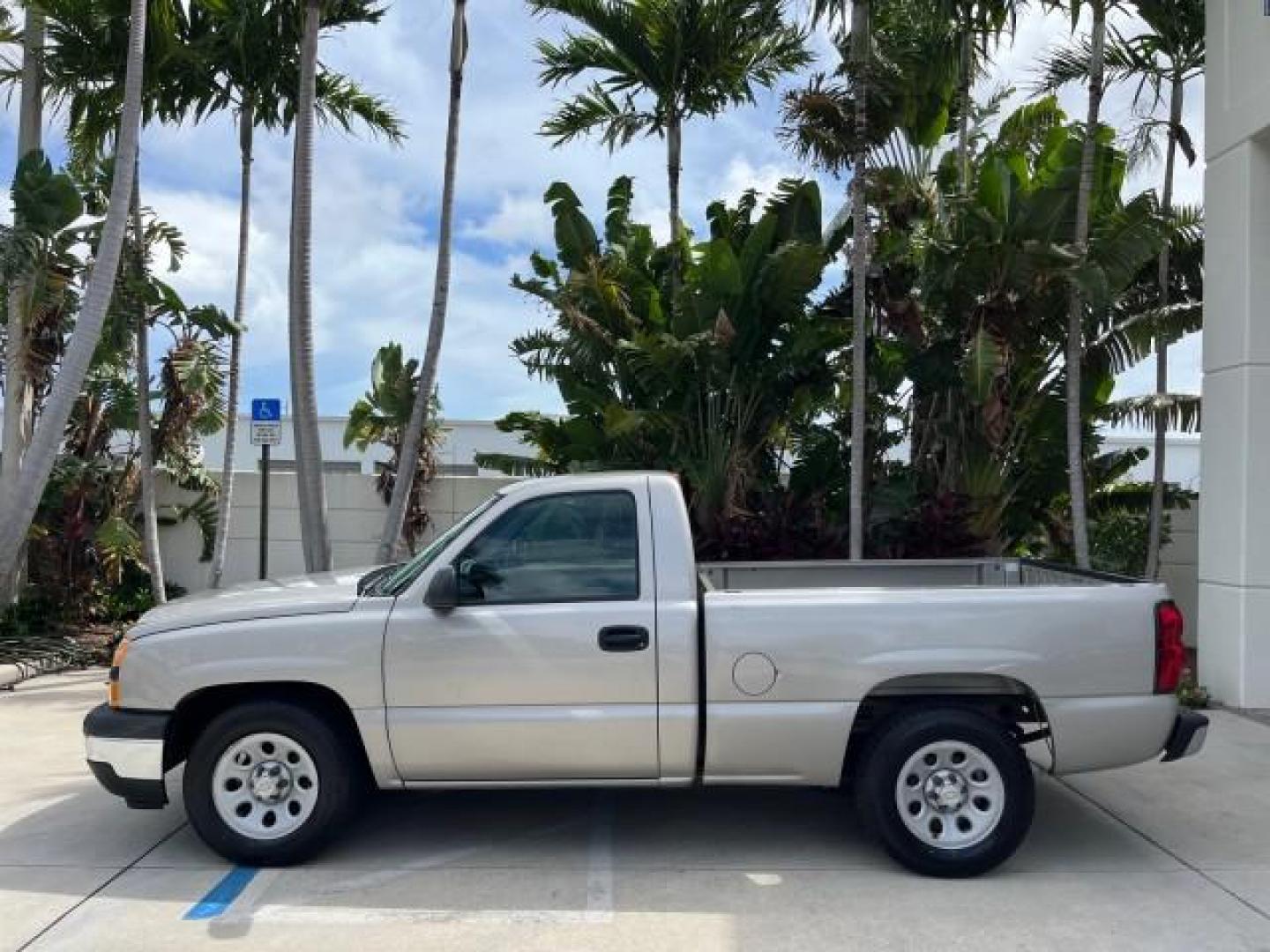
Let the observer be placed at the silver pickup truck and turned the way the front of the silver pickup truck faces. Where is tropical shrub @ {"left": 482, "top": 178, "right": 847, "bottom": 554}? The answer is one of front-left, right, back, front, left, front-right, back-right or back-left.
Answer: right

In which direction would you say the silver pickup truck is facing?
to the viewer's left

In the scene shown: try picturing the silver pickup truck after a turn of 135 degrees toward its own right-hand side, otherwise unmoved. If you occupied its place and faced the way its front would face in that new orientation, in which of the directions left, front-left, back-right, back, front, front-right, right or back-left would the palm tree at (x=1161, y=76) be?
front

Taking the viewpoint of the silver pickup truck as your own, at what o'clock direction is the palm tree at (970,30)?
The palm tree is roughly at 4 o'clock from the silver pickup truck.

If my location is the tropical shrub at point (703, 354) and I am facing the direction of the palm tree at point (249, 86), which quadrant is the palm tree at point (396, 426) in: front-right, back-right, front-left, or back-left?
front-right

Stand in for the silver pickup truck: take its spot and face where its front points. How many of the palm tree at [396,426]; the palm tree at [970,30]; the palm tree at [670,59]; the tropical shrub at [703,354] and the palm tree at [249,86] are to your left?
0

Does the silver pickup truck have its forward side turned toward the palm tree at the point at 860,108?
no

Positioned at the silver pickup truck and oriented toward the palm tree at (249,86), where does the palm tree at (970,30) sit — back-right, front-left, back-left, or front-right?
front-right

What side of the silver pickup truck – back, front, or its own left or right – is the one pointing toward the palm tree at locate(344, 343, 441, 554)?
right

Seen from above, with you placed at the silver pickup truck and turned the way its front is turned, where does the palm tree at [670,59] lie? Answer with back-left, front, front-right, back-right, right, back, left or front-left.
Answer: right

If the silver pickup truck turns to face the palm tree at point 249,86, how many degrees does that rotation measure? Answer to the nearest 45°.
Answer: approximately 45° to its right

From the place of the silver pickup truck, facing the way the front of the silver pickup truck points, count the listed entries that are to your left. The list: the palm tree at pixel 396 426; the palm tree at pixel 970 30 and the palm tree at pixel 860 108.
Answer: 0

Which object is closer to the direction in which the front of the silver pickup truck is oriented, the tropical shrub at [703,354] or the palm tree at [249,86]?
the palm tree
